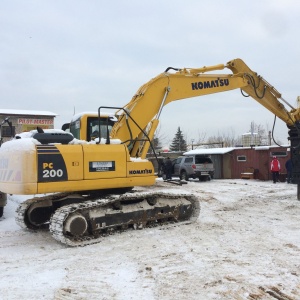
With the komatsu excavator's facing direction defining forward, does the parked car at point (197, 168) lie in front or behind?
in front

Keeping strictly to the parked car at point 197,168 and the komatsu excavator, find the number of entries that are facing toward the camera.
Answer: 0

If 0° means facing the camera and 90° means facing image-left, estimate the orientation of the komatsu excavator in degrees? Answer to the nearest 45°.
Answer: approximately 225°
